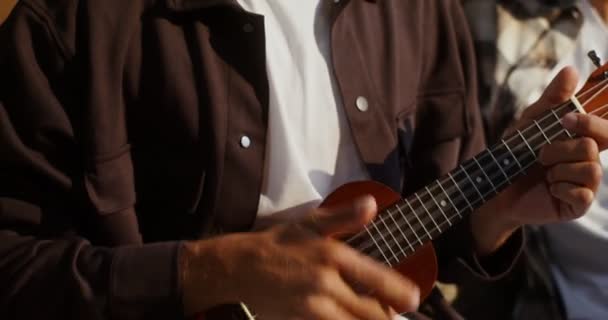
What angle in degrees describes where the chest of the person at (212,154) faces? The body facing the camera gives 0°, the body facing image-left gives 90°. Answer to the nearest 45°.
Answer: approximately 315°
